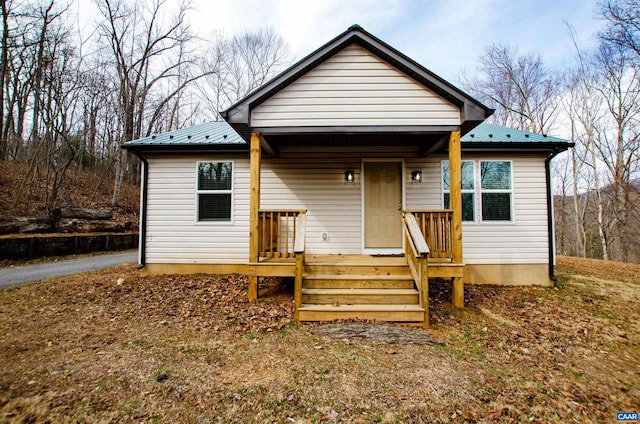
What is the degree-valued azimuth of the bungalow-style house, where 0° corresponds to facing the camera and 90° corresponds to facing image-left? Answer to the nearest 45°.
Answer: approximately 0°

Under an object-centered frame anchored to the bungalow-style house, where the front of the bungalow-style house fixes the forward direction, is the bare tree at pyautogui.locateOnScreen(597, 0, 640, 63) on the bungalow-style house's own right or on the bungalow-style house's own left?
on the bungalow-style house's own left

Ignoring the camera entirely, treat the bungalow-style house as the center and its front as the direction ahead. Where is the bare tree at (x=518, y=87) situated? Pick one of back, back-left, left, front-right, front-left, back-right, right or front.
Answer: back-left
